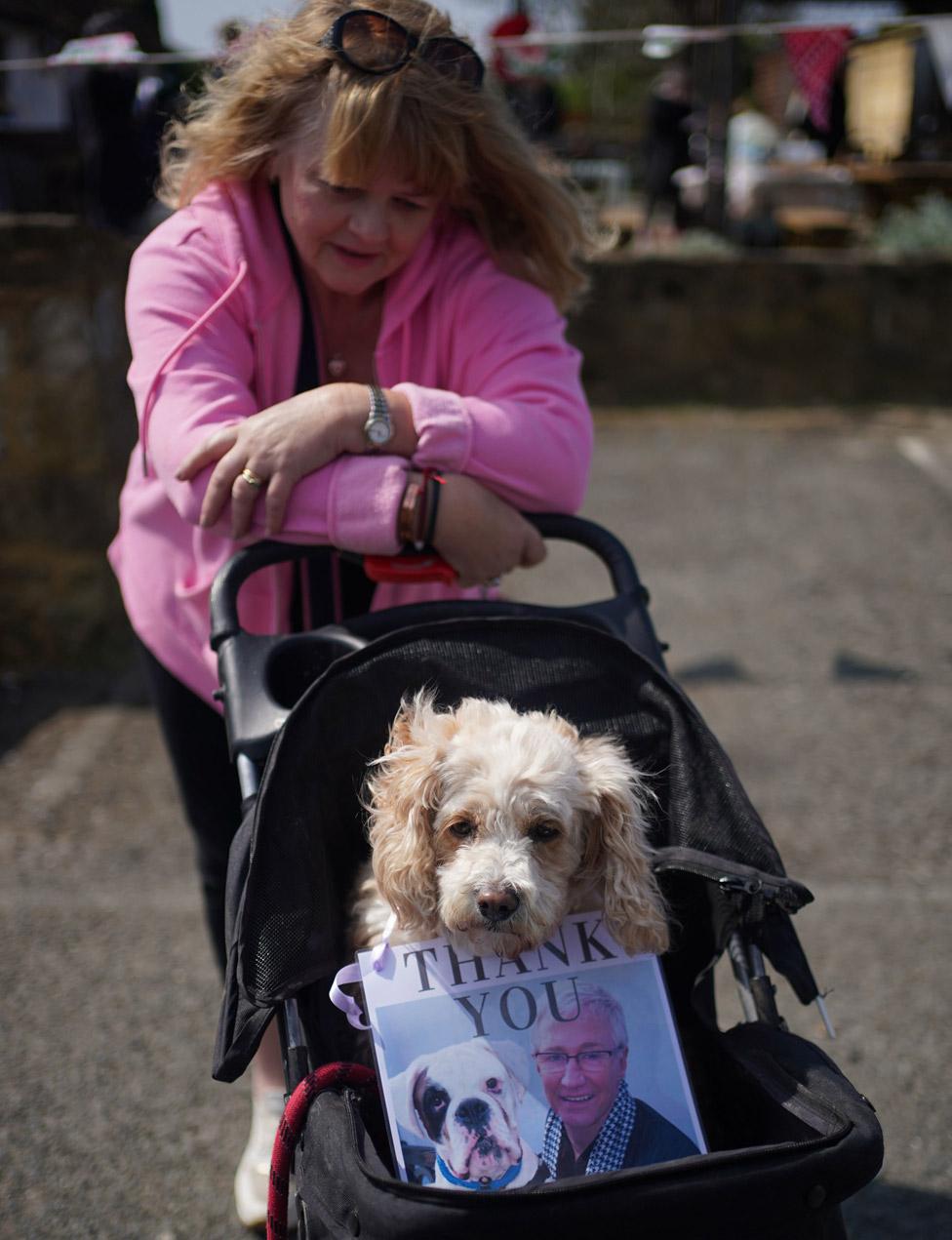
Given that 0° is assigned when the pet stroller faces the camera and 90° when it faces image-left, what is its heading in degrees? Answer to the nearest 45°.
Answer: approximately 0°

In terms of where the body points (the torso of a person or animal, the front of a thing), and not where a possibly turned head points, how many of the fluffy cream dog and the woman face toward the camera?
2

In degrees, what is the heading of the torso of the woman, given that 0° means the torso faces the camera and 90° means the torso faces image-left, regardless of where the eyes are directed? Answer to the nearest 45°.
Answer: approximately 0°

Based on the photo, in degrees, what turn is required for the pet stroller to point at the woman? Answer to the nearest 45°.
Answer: approximately 135° to its right

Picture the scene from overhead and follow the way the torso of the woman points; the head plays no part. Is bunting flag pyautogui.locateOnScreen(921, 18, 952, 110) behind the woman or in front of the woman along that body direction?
behind

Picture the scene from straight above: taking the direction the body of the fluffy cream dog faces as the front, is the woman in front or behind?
behind

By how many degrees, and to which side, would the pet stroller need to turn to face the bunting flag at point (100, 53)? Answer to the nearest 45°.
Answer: approximately 135° to its right

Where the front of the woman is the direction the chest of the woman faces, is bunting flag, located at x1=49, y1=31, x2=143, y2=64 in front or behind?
behind

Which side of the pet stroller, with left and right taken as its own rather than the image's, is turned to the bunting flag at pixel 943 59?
back

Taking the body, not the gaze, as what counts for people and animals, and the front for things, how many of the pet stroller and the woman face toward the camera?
2
